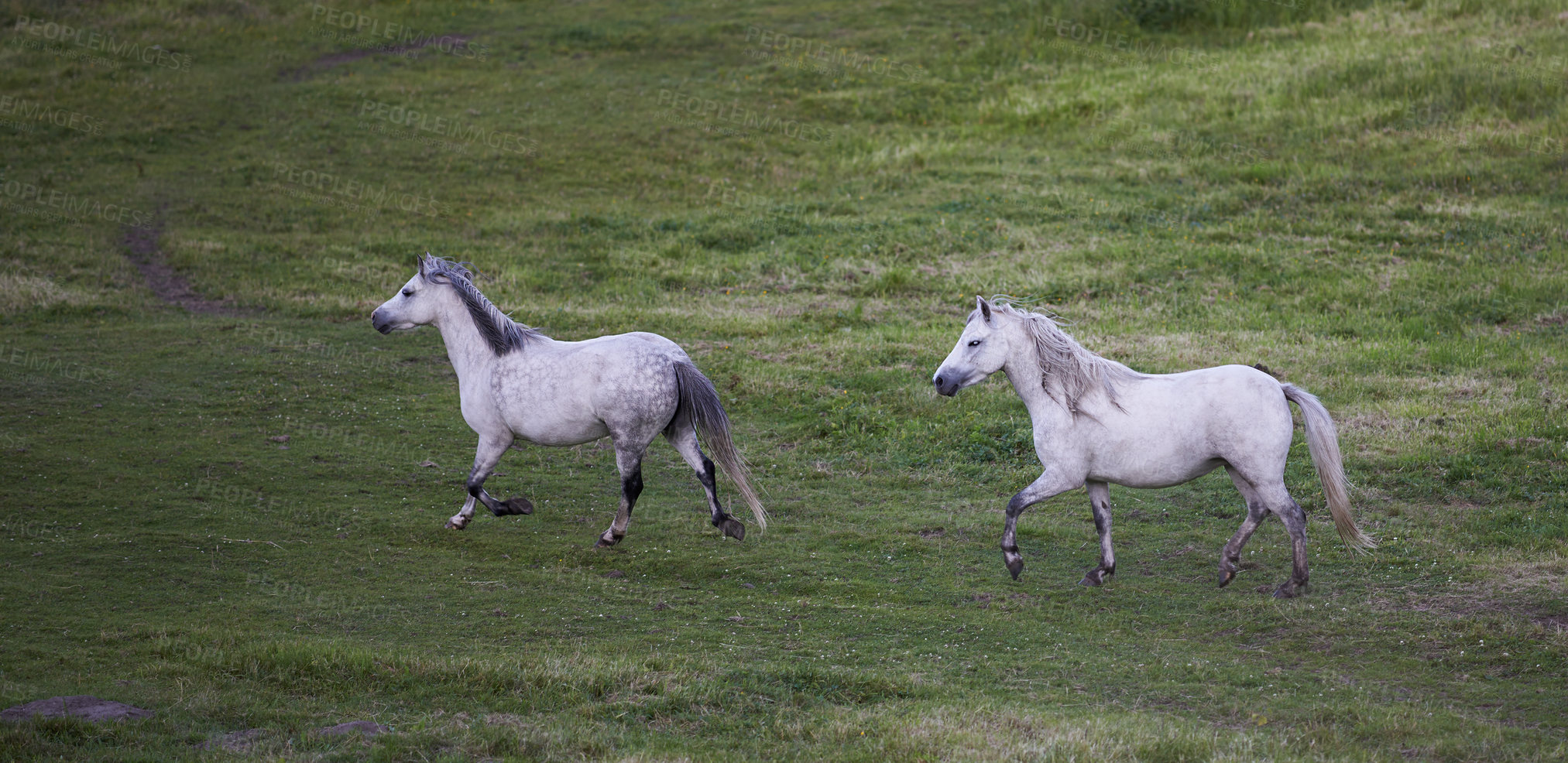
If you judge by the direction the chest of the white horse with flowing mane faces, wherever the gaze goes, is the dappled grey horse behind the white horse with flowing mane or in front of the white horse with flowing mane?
in front

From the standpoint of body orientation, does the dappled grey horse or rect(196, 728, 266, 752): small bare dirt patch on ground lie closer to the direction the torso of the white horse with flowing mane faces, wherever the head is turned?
the dappled grey horse

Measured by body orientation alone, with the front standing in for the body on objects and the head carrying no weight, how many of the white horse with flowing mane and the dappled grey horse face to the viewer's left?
2

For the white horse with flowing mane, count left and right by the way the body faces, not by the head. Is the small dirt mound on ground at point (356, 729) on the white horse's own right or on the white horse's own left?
on the white horse's own left

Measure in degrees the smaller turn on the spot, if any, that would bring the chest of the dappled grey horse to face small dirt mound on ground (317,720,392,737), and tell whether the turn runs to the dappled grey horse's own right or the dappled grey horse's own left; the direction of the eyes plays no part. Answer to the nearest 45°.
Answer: approximately 90° to the dappled grey horse's own left

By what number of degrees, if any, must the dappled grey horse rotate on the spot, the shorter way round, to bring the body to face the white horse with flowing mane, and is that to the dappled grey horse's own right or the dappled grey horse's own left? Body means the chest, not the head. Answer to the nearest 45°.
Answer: approximately 135° to the dappled grey horse's own left

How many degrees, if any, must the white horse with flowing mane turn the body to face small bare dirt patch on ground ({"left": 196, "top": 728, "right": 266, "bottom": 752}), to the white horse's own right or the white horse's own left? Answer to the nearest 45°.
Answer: approximately 45° to the white horse's own left

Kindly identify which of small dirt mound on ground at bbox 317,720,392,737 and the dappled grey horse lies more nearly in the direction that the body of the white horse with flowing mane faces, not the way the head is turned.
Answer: the dappled grey horse

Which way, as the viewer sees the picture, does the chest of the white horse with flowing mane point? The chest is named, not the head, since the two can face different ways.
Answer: to the viewer's left

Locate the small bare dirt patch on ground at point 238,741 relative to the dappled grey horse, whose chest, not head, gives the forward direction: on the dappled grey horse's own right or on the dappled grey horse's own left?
on the dappled grey horse's own left

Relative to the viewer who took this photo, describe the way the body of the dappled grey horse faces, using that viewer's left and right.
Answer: facing to the left of the viewer
